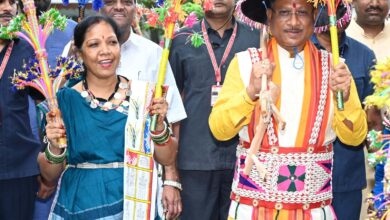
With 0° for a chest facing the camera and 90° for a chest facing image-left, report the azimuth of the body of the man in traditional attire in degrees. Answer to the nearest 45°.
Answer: approximately 0°
